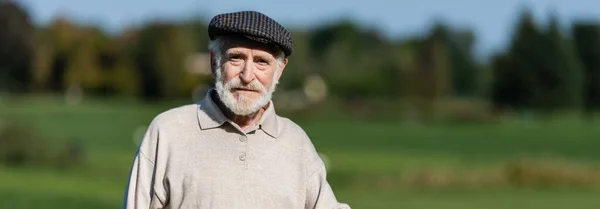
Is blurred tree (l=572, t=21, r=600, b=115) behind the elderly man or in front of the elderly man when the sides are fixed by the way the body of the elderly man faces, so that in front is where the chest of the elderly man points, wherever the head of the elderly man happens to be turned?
behind

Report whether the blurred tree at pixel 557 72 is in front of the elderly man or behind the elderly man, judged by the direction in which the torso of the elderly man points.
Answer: behind

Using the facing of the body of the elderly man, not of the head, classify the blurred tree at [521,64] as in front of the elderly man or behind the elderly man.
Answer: behind

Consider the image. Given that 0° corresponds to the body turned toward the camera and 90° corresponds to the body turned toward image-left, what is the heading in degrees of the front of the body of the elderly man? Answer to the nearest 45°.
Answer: approximately 0°
